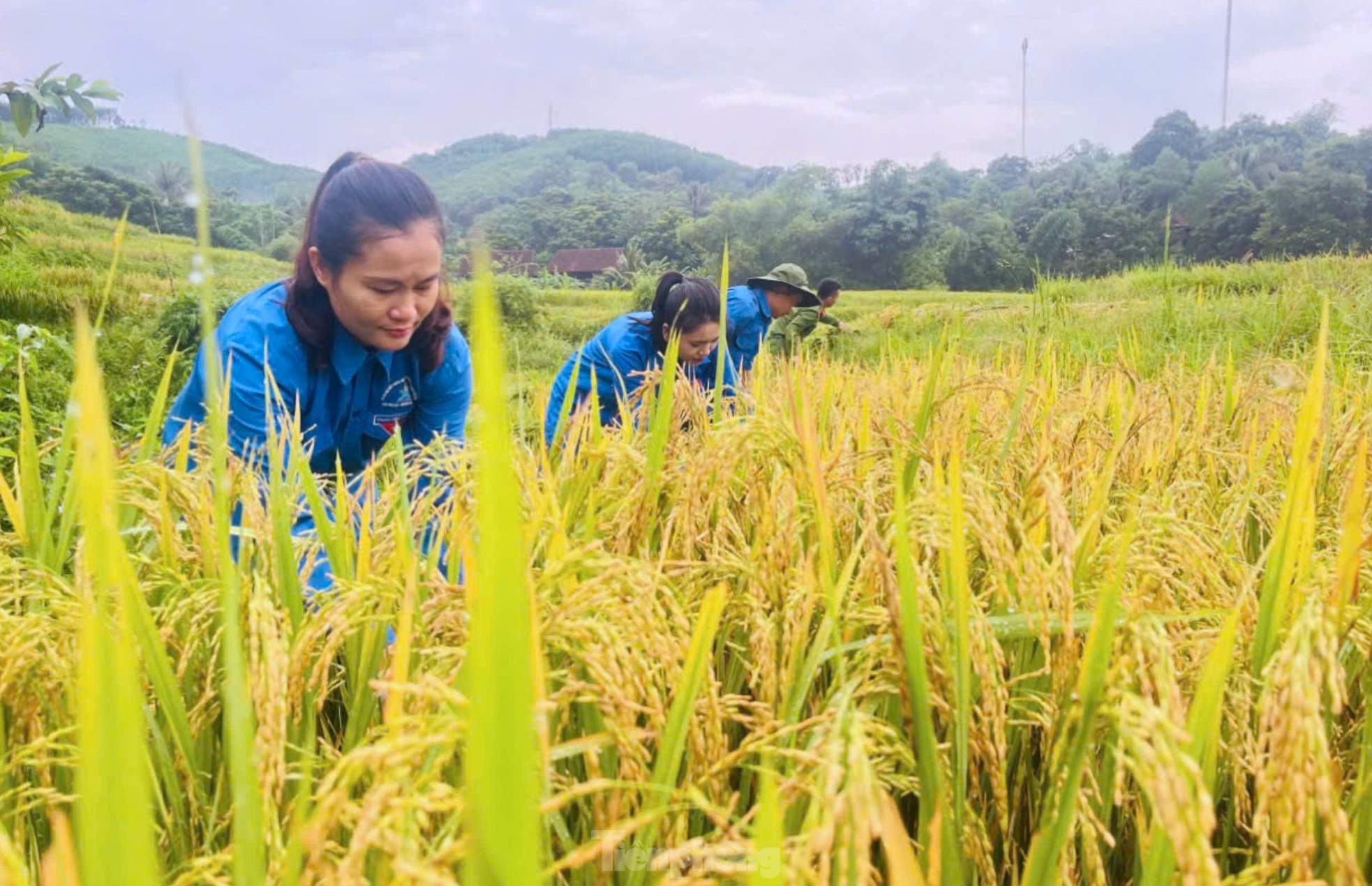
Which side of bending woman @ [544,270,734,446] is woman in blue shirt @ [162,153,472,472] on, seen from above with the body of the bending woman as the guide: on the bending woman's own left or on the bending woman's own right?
on the bending woman's own right

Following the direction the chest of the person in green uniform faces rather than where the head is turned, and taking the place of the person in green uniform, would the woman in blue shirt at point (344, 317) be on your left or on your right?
on your right

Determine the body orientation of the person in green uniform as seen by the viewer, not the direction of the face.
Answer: to the viewer's right

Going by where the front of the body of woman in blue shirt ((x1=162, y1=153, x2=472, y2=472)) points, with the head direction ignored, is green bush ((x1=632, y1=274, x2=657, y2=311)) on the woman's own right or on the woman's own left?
on the woman's own left

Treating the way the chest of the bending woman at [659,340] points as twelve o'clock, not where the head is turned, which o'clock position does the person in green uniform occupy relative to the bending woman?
The person in green uniform is roughly at 8 o'clock from the bending woman.

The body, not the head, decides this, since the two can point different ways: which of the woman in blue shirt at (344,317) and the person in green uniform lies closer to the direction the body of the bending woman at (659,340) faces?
the woman in blue shirt

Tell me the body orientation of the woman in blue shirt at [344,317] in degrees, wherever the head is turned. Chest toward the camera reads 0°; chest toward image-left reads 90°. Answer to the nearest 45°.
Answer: approximately 315°
